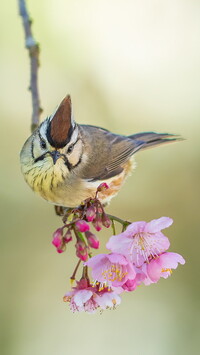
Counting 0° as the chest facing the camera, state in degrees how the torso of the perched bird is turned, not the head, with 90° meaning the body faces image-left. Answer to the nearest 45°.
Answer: approximately 45°

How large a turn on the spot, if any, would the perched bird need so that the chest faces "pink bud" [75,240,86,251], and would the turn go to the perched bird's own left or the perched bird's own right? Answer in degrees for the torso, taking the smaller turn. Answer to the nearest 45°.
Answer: approximately 45° to the perched bird's own left
